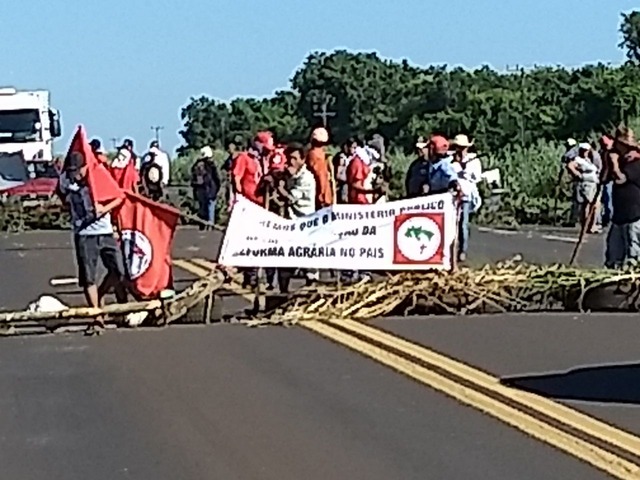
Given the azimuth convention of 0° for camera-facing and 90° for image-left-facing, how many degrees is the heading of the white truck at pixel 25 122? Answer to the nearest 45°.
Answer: approximately 0°

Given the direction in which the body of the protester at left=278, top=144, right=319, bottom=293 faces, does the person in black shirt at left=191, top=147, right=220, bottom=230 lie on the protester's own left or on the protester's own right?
on the protester's own right

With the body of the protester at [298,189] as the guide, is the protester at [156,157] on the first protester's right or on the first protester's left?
on the first protester's right

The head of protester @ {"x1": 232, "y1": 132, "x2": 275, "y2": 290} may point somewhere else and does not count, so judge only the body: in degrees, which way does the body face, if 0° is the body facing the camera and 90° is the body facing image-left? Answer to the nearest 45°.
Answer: approximately 315°

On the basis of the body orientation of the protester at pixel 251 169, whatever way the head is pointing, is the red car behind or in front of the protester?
behind

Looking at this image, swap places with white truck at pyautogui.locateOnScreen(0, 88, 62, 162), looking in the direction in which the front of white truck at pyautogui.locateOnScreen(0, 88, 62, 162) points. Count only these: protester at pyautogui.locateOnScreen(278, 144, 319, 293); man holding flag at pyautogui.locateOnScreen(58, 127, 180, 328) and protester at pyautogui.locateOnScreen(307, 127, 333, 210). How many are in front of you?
3
